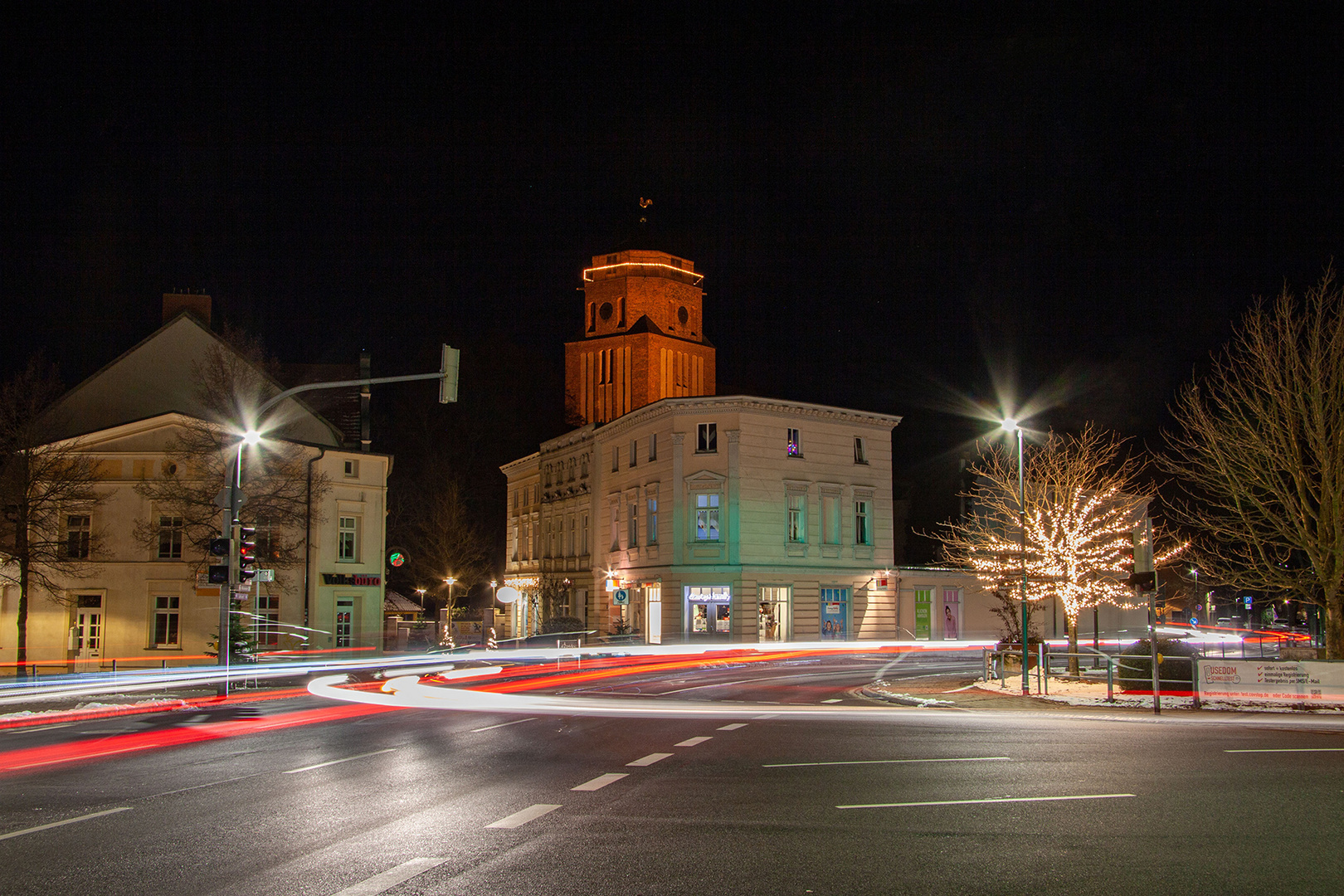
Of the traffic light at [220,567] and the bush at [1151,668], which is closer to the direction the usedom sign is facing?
the traffic light

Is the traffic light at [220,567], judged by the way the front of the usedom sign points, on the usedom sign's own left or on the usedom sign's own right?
on the usedom sign's own right

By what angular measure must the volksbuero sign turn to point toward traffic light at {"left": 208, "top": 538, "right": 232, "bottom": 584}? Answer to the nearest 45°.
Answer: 0° — it already faces it

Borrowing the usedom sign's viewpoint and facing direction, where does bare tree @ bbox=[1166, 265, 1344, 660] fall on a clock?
The bare tree is roughly at 6 o'clock from the usedom sign.

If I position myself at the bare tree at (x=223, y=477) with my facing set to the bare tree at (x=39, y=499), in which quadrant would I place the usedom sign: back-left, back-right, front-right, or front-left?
back-left

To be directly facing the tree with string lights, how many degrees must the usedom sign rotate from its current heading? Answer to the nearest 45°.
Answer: approximately 135° to its right

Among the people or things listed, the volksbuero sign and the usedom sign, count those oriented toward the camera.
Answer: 2
